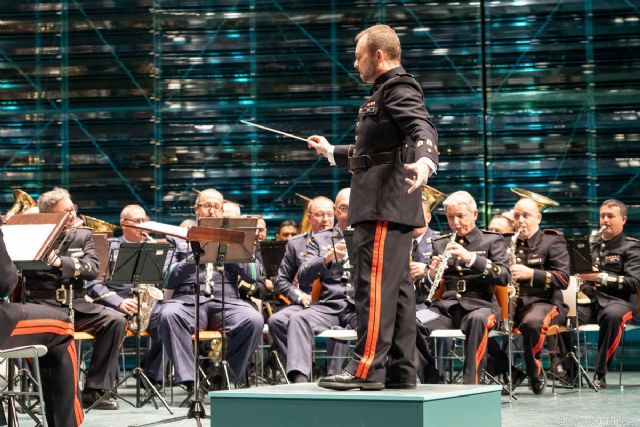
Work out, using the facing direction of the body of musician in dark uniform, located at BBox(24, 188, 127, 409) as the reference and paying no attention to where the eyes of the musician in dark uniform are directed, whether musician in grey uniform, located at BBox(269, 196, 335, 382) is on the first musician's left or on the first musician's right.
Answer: on the first musician's left

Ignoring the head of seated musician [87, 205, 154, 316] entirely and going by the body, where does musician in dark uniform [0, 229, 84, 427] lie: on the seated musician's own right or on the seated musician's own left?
on the seated musician's own right

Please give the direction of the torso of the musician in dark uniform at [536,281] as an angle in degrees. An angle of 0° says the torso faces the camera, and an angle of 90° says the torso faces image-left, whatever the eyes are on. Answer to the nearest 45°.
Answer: approximately 45°

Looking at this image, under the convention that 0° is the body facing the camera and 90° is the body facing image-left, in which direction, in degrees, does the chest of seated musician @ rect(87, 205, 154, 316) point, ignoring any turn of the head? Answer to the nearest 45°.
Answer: approximately 315°

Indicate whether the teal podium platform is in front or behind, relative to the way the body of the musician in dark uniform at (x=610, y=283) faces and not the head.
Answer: in front

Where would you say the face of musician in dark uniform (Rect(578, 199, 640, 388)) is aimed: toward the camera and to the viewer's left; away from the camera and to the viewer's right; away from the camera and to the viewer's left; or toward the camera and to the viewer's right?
toward the camera and to the viewer's left

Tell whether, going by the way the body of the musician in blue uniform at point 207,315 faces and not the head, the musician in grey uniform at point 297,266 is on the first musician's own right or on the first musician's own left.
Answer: on the first musician's own left

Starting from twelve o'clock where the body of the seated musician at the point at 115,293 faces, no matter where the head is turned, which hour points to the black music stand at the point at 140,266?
The black music stand is roughly at 1 o'clock from the seated musician.

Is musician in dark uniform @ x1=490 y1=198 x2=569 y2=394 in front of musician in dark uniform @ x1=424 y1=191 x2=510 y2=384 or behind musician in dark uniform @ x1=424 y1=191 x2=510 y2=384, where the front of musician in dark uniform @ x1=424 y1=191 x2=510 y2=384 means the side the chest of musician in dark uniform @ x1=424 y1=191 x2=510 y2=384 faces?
behind

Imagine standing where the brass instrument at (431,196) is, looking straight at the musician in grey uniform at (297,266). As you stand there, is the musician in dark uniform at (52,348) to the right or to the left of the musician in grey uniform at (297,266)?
left

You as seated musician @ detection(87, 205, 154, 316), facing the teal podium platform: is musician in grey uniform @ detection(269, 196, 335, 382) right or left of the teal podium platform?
left
